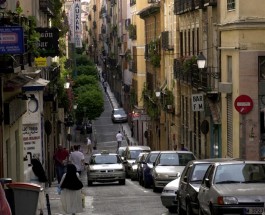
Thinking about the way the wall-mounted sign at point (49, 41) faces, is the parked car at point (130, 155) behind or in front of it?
behind

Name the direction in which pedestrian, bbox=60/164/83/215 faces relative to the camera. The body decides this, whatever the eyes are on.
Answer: away from the camera

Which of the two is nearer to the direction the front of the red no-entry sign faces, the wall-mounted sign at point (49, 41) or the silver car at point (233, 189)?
the silver car

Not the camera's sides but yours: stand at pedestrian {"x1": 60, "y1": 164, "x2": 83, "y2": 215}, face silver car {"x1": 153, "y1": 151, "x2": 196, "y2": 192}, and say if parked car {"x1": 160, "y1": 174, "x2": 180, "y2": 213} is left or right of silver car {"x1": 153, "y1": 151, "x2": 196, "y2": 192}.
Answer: right

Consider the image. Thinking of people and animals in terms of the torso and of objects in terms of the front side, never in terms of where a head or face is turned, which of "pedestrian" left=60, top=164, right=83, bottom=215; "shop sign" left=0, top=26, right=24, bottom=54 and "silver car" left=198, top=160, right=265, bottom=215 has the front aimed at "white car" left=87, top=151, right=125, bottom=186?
the pedestrian
